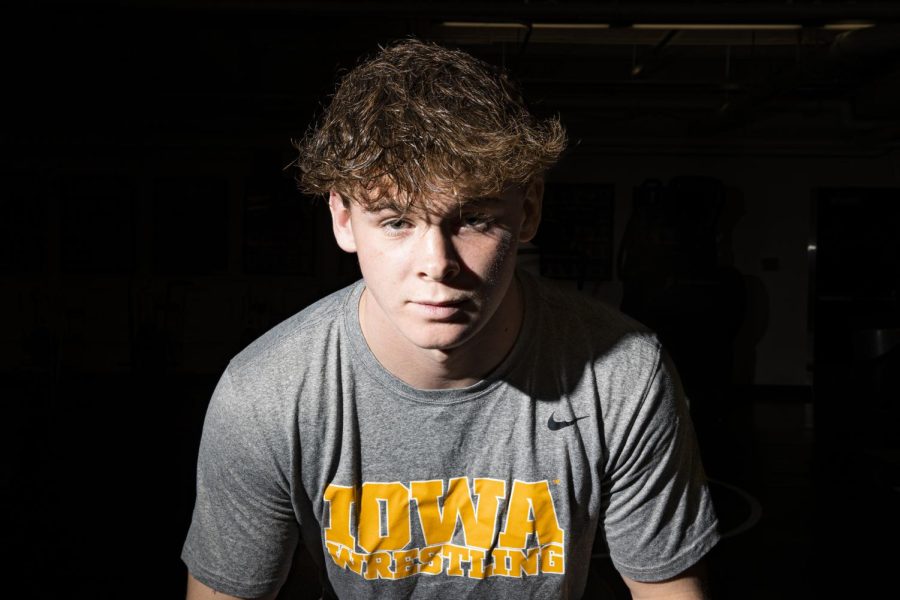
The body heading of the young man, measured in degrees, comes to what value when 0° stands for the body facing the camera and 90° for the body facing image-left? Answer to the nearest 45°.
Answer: approximately 0°

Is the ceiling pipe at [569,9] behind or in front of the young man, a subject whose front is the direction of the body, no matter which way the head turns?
behind

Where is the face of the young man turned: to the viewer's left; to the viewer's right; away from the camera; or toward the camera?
toward the camera
